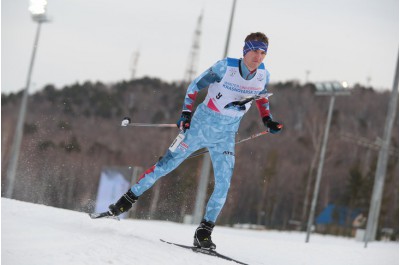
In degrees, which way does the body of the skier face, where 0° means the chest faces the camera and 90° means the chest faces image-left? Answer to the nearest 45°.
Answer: approximately 315°

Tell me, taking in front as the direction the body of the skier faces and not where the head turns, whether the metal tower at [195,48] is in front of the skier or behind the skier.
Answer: behind

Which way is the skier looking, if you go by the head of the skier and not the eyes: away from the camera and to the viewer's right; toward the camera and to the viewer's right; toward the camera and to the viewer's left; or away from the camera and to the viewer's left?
toward the camera and to the viewer's right

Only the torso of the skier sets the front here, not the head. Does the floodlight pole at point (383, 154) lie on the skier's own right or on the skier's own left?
on the skier's own left
